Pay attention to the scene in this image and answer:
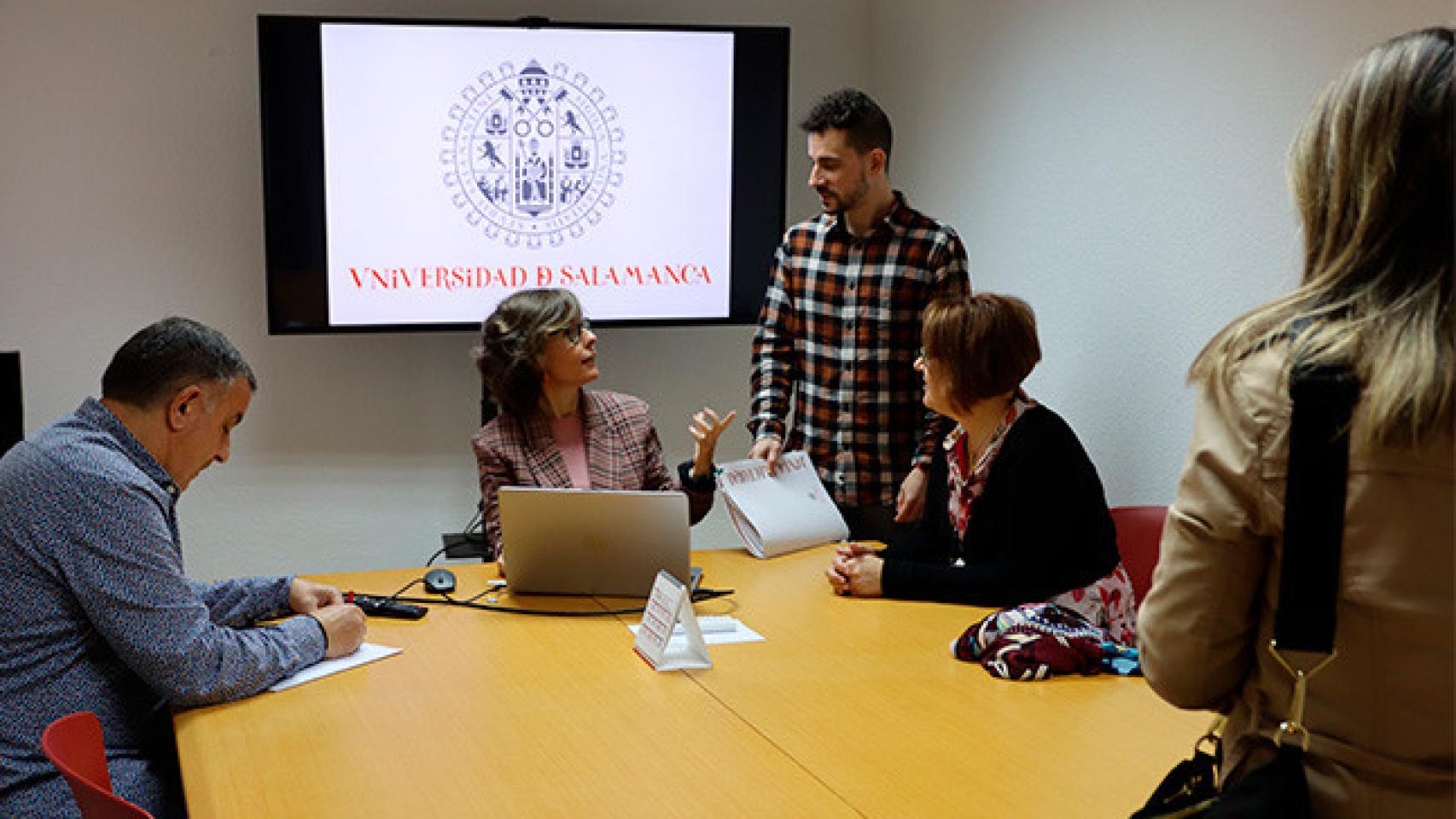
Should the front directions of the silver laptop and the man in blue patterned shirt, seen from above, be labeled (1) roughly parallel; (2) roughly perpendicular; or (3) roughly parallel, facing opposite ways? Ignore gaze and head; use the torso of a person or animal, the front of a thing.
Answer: roughly perpendicular

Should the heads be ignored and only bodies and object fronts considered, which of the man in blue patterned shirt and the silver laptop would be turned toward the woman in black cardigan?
the man in blue patterned shirt

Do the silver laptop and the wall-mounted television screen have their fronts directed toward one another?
yes

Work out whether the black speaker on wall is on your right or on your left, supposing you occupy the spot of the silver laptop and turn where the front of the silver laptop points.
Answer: on your left

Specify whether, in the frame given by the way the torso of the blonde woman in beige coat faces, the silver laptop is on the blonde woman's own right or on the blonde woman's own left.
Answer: on the blonde woman's own left

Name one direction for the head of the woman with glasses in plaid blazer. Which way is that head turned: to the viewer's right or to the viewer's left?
to the viewer's right

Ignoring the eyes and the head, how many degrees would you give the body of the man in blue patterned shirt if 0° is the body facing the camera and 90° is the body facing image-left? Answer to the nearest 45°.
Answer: approximately 270°

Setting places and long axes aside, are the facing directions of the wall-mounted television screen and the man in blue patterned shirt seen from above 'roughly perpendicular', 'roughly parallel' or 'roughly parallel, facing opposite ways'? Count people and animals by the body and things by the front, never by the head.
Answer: roughly perpendicular

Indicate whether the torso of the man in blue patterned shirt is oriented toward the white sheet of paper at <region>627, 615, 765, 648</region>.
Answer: yes

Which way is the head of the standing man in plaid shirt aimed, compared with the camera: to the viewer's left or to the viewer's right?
to the viewer's left

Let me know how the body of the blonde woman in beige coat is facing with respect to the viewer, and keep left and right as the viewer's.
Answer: facing away from the viewer

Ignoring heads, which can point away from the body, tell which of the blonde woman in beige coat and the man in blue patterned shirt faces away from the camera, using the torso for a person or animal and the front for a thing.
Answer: the blonde woman in beige coat

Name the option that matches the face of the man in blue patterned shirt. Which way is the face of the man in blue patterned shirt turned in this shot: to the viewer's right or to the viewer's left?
to the viewer's right

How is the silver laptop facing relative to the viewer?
away from the camera

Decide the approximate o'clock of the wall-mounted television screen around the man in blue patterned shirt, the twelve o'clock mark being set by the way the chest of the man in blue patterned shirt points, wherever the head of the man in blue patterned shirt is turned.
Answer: The wall-mounted television screen is roughly at 10 o'clock from the man in blue patterned shirt.
